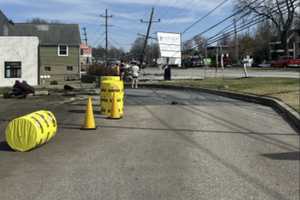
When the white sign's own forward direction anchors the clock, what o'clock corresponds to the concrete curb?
The concrete curb is roughly at 12 o'clock from the white sign.

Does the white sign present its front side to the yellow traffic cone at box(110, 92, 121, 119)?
yes

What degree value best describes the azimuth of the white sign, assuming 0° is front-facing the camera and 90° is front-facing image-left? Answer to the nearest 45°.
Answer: approximately 0°

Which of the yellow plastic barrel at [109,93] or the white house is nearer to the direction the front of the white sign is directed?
the yellow plastic barrel

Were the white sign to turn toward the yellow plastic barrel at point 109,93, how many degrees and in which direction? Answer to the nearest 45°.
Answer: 0° — it already faces it

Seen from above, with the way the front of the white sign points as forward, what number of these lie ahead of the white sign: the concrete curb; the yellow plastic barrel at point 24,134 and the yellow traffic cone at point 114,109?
3

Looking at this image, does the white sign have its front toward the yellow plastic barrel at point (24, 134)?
yes

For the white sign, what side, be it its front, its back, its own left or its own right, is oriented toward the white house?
right
